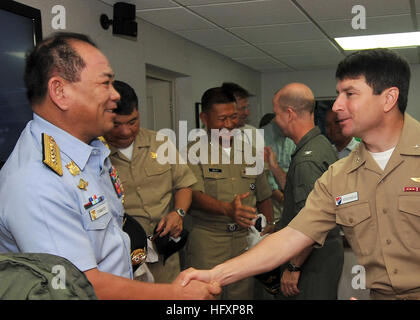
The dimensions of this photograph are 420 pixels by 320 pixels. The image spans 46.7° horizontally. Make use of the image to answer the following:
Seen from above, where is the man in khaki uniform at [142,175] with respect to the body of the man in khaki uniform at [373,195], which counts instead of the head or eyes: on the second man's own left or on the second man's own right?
on the second man's own right

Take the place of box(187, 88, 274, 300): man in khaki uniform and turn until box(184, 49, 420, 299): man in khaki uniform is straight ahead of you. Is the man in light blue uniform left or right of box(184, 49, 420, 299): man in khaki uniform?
right

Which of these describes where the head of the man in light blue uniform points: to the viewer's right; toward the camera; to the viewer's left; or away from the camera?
to the viewer's right

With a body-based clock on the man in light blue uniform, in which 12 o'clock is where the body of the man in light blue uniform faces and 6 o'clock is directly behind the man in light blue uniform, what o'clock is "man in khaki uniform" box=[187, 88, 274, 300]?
The man in khaki uniform is roughly at 10 o'clock from the man in light blue uniform.

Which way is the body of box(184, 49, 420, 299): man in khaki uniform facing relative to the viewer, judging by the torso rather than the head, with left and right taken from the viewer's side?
facing the viewer and to the left of the viewer

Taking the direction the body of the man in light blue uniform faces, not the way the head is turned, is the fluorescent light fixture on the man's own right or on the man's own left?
on the man's own left

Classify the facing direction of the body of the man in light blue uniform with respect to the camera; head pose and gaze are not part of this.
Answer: to the viewer's right

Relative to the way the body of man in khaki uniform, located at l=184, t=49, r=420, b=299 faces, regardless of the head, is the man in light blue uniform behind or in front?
in front

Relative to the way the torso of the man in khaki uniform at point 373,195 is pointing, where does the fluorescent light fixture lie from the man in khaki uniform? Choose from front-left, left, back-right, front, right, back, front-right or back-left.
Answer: back-right

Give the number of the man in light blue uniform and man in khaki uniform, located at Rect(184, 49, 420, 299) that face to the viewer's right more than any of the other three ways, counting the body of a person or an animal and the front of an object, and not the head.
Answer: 1

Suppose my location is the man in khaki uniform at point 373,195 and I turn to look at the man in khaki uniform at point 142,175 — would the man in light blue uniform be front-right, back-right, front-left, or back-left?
front-left

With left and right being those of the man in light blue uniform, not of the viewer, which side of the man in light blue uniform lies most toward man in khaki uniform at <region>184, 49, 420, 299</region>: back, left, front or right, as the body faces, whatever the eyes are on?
front

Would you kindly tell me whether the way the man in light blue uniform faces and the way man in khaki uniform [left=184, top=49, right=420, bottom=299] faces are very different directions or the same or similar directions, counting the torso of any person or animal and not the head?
very different directions
